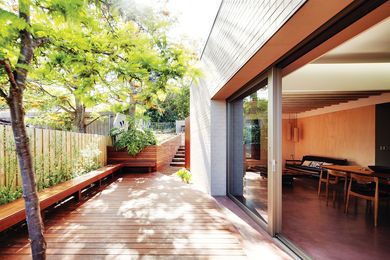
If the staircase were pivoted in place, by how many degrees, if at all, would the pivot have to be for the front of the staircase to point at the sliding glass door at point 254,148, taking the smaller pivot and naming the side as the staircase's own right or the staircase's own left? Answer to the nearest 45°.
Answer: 0° — it already faces it

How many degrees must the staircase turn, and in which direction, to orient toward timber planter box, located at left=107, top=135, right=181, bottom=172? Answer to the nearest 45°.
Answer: approximately 45° to its right

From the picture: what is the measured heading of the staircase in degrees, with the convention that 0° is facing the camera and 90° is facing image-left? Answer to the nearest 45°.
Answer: approximately 0°
